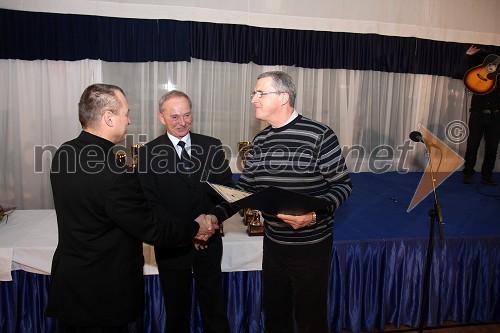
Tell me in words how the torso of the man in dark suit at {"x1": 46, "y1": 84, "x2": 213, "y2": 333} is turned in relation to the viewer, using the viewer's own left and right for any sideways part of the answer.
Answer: facing away from the viewer and to the right of the viewer

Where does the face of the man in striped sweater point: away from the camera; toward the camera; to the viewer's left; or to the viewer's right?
to the viewer's left

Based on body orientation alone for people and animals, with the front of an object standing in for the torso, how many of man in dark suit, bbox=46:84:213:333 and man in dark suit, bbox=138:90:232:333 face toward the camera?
1

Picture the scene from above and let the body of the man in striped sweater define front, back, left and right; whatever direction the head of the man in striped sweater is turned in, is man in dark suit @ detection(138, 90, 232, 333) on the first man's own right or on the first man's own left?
on the first man's own right

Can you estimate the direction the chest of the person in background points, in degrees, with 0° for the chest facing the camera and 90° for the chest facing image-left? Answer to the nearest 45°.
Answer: approximately 0°

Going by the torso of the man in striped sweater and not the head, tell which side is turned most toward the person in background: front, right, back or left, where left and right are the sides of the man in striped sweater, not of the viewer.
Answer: back

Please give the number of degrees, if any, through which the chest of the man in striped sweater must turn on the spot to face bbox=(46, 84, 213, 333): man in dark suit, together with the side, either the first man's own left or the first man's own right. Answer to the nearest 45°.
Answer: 0° — they already face them

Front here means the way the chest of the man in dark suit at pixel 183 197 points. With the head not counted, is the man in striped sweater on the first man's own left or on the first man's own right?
on the first man's own left

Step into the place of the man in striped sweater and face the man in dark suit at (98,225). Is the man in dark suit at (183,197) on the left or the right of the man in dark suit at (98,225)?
right

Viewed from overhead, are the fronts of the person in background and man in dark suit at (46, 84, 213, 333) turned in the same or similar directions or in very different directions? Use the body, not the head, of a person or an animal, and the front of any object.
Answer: very different directions
